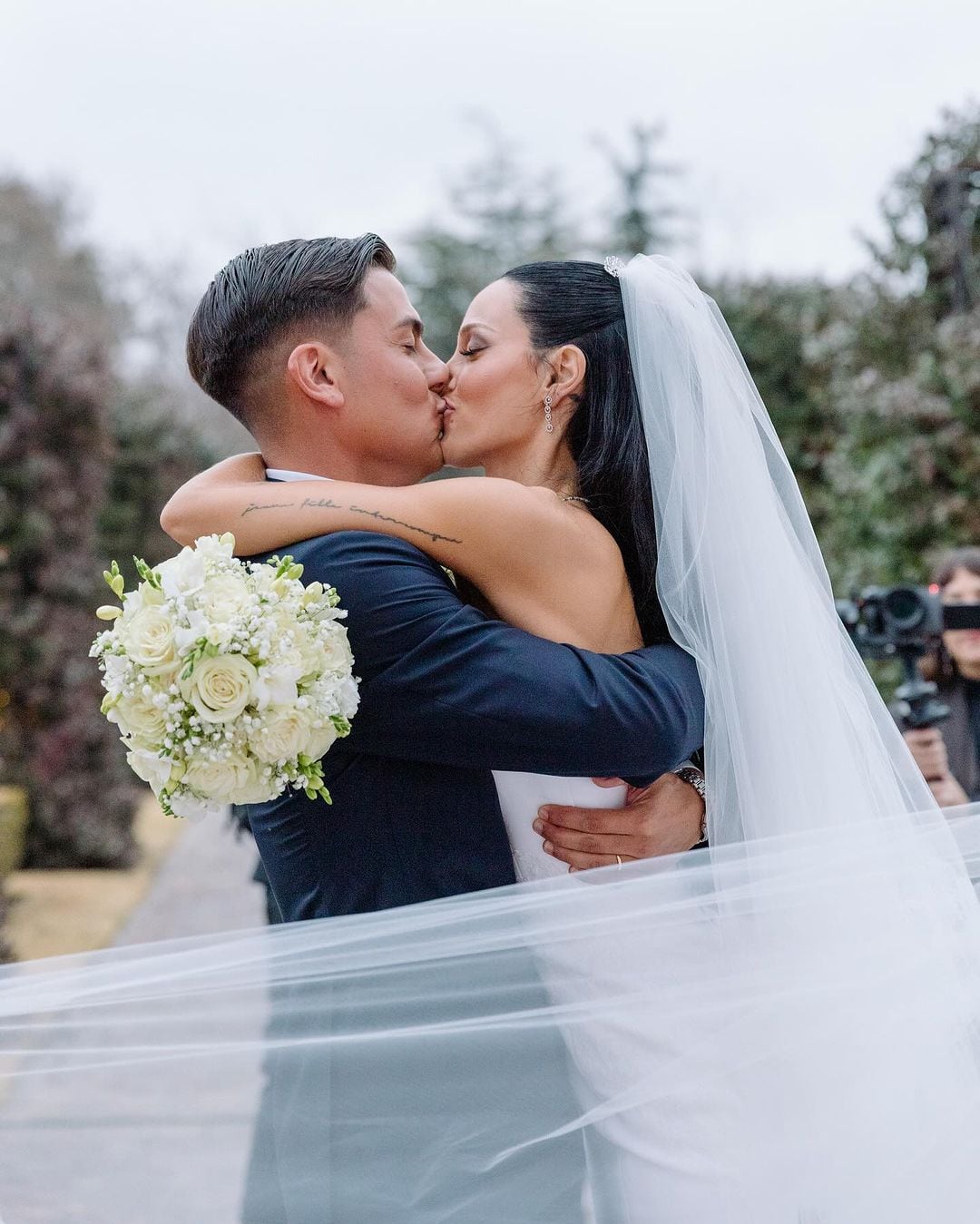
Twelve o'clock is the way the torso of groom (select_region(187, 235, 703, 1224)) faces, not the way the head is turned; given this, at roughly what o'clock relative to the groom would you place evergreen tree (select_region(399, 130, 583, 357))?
The evergreen tree is roughly at 9 o'clock from the groom.

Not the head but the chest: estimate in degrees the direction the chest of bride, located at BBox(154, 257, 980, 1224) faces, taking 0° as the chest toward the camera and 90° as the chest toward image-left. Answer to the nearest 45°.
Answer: approximately 90°

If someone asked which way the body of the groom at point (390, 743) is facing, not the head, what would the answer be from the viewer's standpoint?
to the viewer's right

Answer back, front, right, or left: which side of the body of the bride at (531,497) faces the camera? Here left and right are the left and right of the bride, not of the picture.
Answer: left

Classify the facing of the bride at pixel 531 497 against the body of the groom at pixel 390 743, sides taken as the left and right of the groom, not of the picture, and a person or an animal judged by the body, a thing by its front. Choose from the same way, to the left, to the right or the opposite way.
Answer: the opposite way

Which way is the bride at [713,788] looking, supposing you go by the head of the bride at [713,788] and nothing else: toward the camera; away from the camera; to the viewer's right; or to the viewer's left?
to the viewer's left

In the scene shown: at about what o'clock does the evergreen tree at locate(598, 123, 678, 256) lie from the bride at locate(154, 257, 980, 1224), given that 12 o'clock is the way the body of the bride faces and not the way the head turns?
The evergreen tree is roughly at 3 o'clock from the bride.
